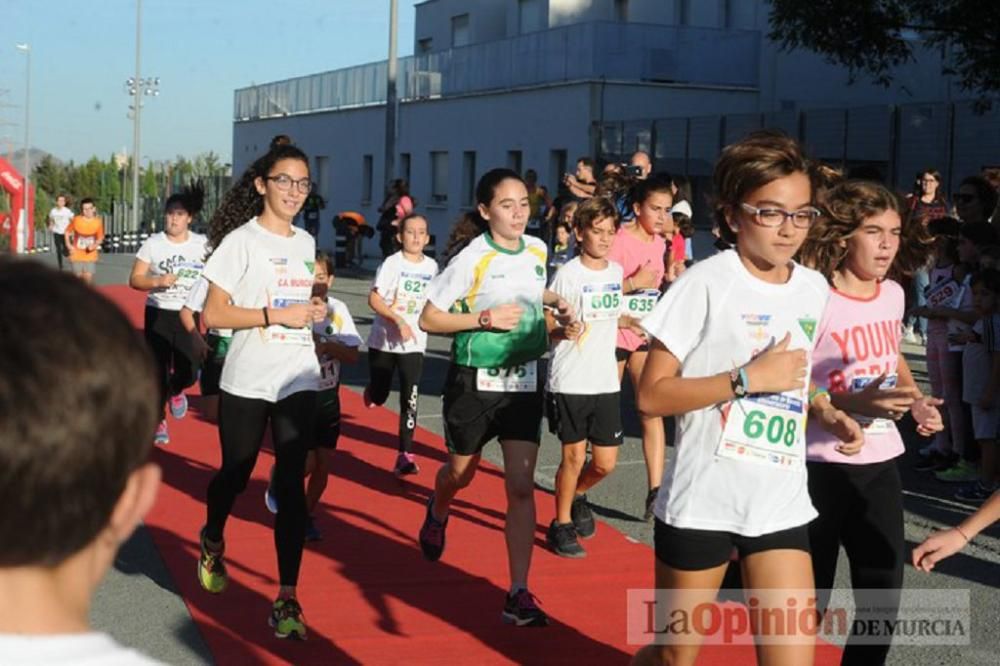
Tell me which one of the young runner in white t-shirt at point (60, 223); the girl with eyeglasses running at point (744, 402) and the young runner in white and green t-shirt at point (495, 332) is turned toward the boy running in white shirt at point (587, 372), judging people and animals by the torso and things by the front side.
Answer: the young runner in white t-shirt at point (60, 223)

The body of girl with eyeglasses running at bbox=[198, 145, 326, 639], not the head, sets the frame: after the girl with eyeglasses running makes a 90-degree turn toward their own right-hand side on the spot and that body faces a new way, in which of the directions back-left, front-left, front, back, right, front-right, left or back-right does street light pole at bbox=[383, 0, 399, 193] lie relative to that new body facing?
back-right

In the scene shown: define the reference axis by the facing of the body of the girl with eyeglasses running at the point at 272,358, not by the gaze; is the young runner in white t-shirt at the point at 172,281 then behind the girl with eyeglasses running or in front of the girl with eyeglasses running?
behind

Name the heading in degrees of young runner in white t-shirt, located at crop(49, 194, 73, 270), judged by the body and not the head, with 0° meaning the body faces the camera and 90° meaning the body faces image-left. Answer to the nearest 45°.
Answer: approximately 0°

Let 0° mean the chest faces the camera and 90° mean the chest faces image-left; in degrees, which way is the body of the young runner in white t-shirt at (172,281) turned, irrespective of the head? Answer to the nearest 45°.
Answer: approximately 0°

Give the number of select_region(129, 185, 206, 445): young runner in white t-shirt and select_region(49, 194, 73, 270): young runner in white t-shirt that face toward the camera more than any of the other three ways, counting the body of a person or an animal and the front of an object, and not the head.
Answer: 2

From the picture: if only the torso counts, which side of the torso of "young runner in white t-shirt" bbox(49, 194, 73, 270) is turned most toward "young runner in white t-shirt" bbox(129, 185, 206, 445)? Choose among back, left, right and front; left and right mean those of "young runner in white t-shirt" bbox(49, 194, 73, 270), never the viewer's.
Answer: front

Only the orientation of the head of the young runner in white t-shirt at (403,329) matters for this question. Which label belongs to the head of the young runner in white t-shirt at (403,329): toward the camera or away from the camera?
toward the camera

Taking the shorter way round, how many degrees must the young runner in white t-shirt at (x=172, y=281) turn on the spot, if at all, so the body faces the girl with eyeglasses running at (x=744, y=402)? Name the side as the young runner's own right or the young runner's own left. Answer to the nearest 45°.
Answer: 0° — they already face them

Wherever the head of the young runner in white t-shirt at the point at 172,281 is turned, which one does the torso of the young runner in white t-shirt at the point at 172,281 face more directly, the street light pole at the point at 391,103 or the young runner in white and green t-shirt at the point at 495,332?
the young runner in white and green t-shirt

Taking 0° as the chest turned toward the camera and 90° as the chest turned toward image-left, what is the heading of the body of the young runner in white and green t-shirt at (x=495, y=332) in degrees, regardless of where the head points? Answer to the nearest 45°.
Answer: approximately 315°

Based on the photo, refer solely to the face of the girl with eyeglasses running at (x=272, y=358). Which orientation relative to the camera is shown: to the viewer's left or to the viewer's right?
to the viewer's right

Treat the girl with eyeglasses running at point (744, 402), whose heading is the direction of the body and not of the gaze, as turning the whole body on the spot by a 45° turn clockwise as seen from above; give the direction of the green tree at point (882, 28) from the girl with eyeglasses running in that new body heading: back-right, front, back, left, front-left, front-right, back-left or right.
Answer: back
